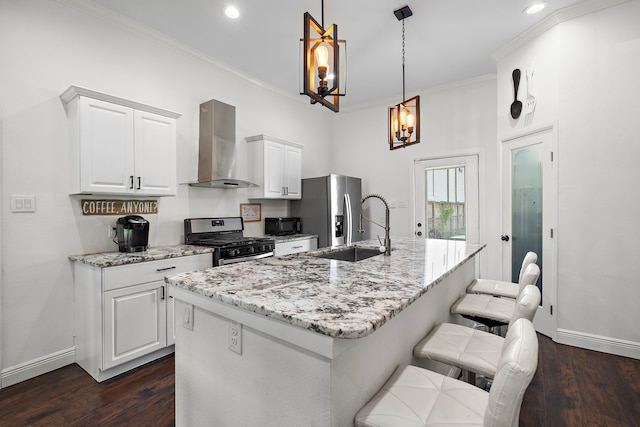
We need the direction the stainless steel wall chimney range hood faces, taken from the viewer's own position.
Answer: facing the viewer and to the right of the viewer

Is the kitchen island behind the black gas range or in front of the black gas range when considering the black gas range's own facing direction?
in front

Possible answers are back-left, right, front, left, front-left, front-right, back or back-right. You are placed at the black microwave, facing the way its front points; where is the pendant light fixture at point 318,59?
front-right

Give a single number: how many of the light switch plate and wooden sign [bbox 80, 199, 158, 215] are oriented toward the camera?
2

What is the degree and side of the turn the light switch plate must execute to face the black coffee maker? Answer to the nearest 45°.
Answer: approximately 90° to its left

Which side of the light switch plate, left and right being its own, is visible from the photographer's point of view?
front

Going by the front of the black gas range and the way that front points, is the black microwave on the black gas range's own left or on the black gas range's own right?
on the black gas range's own left

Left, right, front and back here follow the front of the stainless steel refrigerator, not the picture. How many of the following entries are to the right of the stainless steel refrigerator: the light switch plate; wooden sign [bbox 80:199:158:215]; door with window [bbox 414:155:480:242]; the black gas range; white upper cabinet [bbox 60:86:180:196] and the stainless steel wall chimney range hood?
5

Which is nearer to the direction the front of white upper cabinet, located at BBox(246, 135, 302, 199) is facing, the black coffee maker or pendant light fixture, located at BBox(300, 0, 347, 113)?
the pendant light fixture

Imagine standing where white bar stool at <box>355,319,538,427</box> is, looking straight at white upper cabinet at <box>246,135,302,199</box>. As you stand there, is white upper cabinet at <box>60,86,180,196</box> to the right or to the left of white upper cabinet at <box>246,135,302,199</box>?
left
